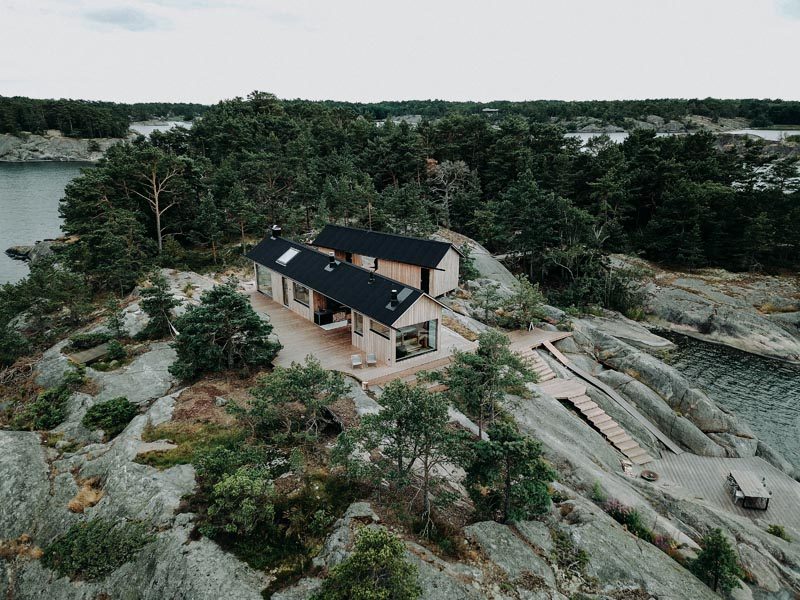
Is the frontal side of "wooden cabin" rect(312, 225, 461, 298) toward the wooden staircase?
no

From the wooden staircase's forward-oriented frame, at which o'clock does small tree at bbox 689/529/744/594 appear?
The small tree is roughly at 1 o'clock from the wooden staircase.

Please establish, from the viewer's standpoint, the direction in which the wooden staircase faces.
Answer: facing the viewer and to the right of the viewer

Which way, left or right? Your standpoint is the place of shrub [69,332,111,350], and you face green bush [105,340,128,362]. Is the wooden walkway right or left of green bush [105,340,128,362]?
left

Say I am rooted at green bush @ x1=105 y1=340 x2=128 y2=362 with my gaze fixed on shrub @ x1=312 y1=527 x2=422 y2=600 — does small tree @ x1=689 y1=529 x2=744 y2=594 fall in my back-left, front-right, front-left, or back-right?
front-left

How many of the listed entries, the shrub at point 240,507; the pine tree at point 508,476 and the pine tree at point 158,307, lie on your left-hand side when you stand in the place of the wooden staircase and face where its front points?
0

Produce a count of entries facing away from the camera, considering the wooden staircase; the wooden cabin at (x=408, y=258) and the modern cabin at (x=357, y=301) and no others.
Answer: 0

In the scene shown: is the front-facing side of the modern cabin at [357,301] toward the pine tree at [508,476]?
no

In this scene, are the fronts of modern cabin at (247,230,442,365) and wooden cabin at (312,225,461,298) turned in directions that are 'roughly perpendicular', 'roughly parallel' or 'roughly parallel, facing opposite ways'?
roughly parallel
